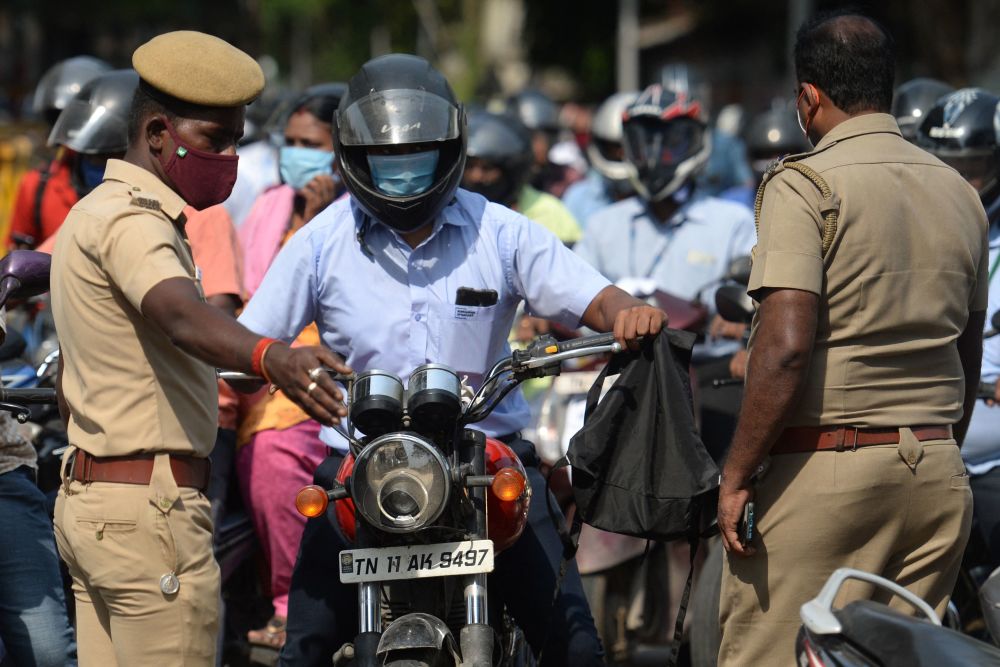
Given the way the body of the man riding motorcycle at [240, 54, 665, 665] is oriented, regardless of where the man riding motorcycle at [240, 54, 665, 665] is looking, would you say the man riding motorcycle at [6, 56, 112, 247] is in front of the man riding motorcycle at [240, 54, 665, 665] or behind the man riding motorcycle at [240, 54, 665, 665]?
behind

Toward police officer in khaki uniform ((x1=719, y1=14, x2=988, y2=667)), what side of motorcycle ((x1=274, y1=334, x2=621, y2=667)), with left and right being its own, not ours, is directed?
left

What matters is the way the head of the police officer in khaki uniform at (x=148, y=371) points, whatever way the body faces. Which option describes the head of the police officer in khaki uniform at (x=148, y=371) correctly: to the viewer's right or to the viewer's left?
to the viewer's right

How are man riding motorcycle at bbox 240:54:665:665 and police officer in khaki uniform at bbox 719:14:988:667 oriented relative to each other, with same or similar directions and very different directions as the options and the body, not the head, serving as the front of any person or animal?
very different directions

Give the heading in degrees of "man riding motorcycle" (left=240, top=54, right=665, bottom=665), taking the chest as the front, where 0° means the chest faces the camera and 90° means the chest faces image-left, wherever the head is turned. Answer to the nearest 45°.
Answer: approximately 0°

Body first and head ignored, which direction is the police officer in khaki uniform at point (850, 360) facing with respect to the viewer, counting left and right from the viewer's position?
facing away from the viewer and to the left of the viewer

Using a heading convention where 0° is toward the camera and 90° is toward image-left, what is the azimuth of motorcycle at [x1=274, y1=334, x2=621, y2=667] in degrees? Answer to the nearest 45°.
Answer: approximately 0°

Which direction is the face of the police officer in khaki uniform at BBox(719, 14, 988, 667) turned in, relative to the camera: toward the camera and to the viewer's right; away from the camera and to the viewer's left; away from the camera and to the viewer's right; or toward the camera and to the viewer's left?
away from the camera and to the viewer's left
